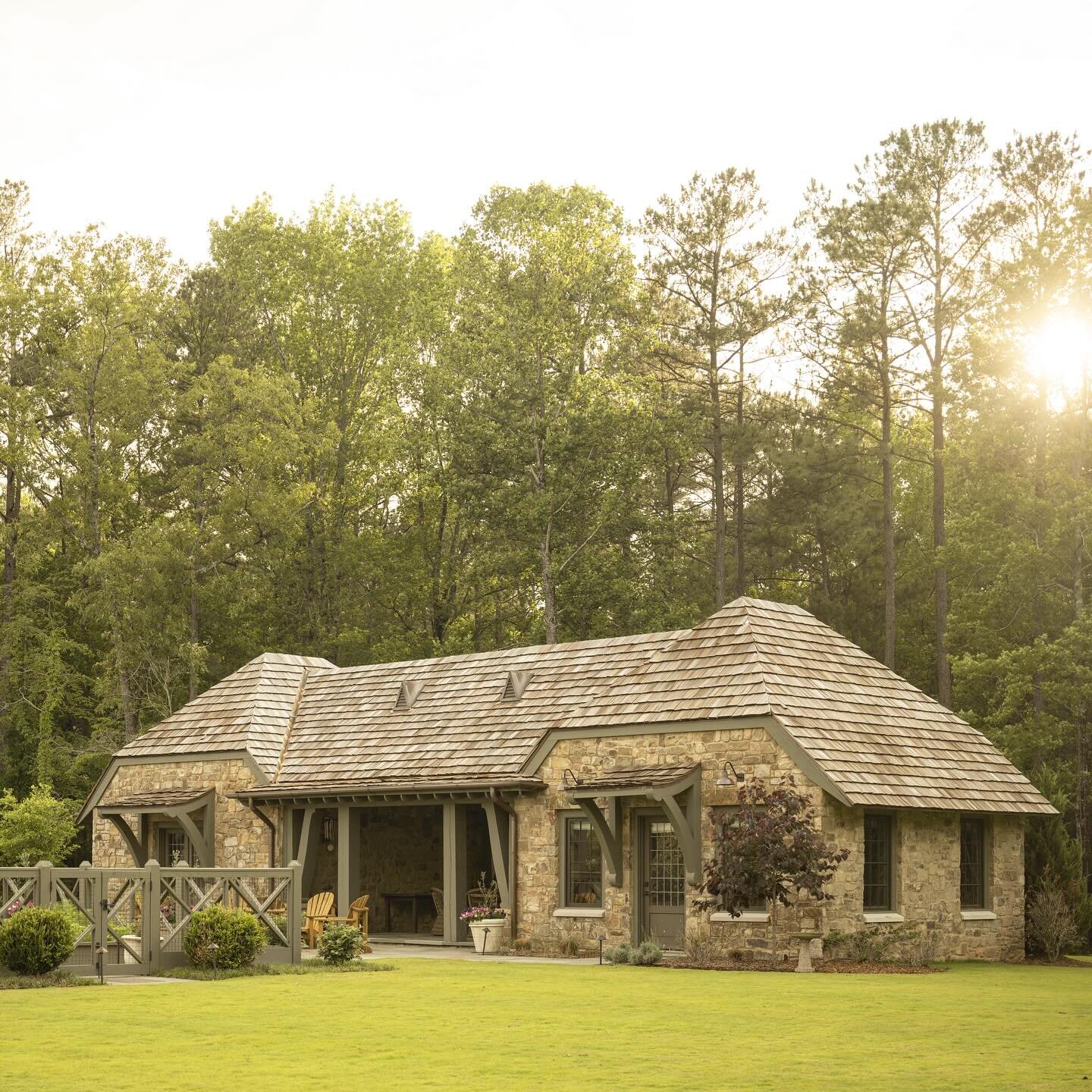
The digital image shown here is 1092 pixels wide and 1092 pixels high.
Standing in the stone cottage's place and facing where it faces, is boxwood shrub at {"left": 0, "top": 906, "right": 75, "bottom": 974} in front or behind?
in front

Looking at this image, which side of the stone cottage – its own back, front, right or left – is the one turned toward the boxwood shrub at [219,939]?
front

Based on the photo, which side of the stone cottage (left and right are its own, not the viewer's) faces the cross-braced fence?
front

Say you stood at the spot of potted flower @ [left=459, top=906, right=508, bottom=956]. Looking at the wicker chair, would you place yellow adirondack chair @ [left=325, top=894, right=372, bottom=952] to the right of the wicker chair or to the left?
left

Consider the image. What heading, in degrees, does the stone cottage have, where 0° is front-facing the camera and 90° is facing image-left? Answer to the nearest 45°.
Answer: approximately 45°

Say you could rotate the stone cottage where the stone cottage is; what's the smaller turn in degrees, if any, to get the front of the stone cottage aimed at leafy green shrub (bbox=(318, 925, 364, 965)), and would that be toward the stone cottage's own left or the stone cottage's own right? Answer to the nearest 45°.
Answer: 0° — it already faces it
